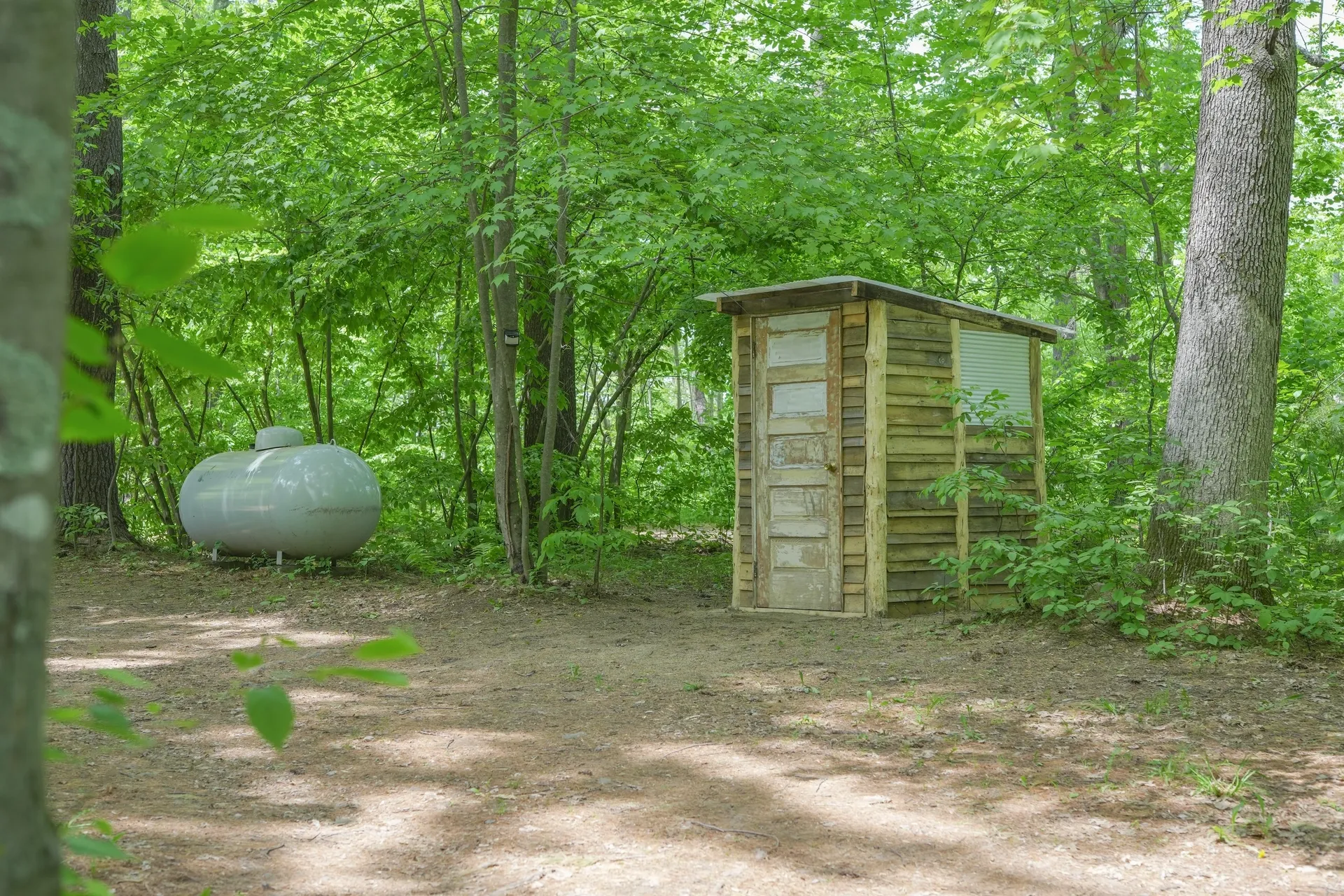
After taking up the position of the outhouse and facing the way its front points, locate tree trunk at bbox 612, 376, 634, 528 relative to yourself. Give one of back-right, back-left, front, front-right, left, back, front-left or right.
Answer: right

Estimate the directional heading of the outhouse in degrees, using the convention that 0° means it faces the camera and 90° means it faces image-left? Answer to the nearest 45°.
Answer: approximately 45°

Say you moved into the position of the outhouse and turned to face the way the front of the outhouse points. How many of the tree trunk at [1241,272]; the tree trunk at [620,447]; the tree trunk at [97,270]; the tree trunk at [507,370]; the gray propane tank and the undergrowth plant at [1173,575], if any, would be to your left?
2

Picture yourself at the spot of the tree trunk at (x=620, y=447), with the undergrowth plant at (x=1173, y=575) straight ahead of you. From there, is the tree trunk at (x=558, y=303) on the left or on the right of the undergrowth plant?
right

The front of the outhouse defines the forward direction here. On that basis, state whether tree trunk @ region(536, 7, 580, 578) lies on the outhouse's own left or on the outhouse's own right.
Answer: on the outhouse's own right

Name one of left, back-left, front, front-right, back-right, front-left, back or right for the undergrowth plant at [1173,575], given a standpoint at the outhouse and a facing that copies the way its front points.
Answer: left

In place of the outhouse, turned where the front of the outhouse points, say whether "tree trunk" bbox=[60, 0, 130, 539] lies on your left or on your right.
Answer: on your right

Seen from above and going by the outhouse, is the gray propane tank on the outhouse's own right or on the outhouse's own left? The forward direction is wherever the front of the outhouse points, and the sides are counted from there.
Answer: on the outhouse's own right

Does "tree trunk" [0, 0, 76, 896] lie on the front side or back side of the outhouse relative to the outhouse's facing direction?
on the front side

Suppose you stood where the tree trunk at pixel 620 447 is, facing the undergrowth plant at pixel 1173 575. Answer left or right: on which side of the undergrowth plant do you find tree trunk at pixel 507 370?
right
